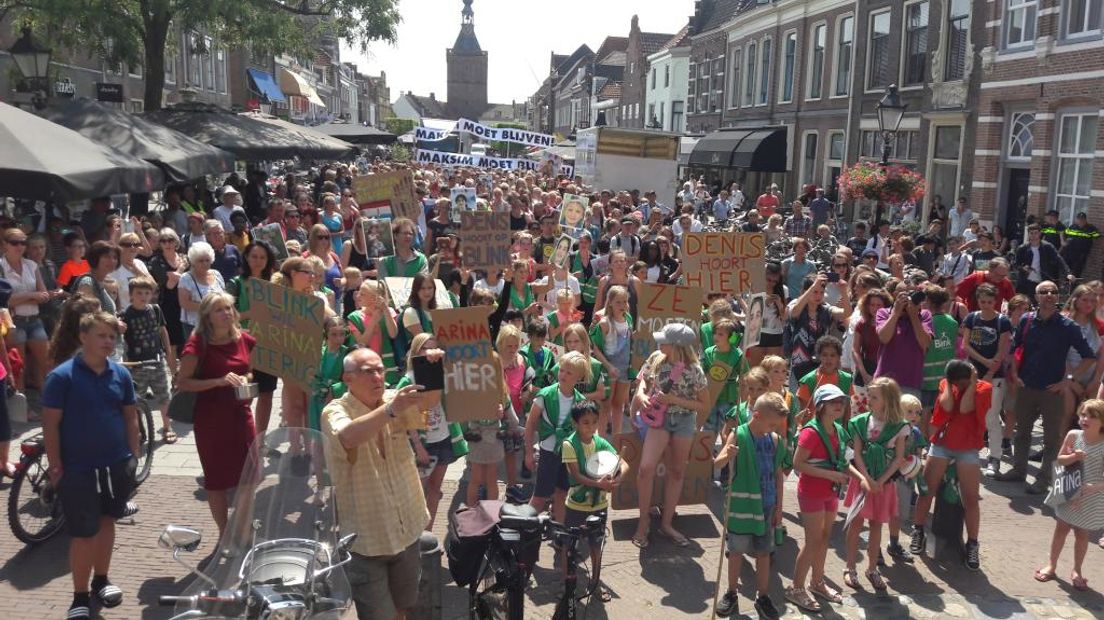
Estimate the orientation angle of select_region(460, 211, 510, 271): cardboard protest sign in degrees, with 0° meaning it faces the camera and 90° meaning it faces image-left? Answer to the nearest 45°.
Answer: approximately 0°

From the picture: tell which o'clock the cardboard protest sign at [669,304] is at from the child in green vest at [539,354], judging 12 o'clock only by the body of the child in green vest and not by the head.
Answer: The cardboard protest sign is roughly at 8 o'clock from the child in green vest.

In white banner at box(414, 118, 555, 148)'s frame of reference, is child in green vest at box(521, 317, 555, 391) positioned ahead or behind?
ahead

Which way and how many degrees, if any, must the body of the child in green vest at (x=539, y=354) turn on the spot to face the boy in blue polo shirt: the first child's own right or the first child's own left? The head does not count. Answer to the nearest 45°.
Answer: approximately 45° to the first child's own right

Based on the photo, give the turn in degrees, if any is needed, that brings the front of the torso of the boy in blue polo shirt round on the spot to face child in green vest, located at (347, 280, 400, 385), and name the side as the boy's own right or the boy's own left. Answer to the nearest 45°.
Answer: approximately 90° to the boy's own left

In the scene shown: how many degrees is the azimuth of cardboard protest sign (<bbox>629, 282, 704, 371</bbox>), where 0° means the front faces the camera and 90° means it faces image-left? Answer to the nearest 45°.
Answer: approximately 0°

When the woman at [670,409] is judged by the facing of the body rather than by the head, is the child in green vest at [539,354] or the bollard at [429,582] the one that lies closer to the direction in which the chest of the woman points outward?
the bollard

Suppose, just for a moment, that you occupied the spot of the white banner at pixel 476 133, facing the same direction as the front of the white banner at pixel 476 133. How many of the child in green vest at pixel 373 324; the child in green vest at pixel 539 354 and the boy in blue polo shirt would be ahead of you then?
3

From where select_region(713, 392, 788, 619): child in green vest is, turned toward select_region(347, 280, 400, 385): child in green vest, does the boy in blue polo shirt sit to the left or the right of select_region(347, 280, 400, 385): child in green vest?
left

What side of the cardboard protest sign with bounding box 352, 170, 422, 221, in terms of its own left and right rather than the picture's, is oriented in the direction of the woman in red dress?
front

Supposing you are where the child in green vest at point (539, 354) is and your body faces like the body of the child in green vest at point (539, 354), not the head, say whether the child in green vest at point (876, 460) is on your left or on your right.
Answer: on your left

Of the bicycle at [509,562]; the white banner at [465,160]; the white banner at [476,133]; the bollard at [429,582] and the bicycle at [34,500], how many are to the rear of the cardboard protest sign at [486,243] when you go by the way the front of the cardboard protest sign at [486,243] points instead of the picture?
2
